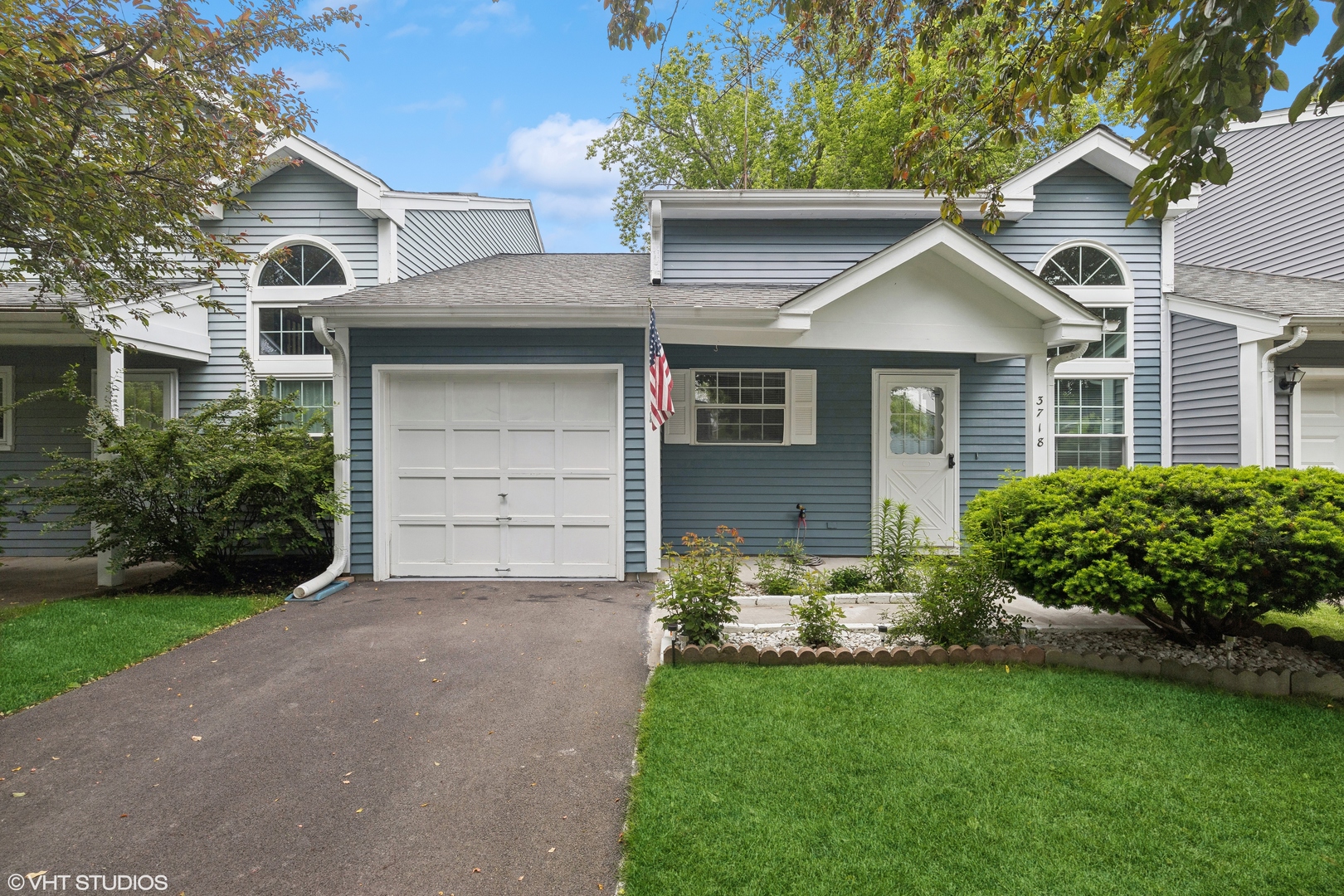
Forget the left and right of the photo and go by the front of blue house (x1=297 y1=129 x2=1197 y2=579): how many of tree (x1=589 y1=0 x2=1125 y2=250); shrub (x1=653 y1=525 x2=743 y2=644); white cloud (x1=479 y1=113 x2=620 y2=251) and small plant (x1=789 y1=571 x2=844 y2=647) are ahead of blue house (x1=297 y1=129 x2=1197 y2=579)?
2

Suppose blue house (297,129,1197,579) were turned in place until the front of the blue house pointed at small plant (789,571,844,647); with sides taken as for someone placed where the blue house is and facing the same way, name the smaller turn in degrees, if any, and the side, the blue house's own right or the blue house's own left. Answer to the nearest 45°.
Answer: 0° — it already faces it

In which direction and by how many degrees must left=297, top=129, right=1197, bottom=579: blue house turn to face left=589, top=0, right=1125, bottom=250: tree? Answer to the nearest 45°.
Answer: approximately 180°

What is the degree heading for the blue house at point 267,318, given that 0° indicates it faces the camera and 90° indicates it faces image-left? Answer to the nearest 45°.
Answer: approximately 0°

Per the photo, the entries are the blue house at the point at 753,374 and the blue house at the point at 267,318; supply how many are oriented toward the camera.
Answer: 2

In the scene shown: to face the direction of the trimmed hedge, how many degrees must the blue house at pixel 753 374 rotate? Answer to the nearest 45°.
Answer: approximately 45° to its left

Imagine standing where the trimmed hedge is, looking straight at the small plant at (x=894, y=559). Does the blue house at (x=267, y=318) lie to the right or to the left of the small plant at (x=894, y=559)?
left

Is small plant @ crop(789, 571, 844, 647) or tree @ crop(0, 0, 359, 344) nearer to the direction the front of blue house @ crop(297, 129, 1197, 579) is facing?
the small plant

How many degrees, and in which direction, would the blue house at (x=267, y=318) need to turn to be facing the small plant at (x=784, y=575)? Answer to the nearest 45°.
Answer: approximately 45° to its left
